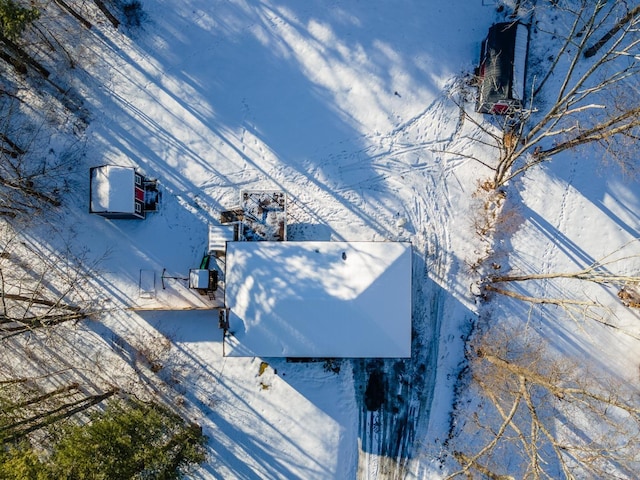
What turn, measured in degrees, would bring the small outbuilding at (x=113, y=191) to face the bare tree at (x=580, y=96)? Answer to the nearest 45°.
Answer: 0° — it already faces it
